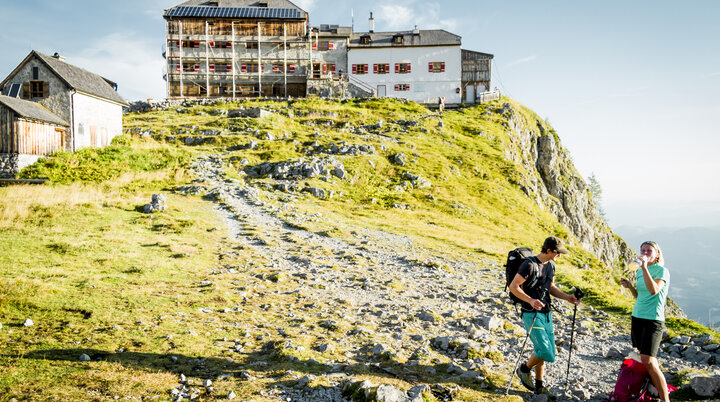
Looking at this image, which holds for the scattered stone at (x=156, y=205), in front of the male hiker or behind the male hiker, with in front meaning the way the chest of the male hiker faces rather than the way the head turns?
behind

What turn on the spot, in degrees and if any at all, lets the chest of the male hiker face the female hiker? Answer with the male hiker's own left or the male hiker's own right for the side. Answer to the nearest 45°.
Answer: approximately 45° to the male hiker's own left

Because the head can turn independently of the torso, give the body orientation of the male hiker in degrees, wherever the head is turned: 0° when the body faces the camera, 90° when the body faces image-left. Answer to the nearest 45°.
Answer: approximately 315°

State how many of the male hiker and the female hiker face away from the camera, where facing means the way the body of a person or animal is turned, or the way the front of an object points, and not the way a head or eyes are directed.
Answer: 0

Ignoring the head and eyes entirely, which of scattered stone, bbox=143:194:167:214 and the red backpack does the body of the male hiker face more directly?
the red backpack

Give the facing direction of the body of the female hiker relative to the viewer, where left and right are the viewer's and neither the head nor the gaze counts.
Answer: facing the viewer and to the left of the viewer
